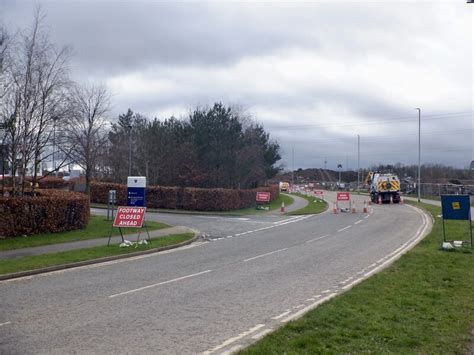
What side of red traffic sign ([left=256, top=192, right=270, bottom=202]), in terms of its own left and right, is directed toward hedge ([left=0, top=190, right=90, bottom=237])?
front

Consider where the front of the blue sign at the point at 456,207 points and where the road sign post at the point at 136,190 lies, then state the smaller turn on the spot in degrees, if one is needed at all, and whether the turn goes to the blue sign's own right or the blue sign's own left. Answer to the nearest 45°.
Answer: approximately 90° to the blue sign's own right

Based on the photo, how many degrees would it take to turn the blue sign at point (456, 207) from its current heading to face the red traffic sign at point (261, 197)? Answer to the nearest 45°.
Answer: approximately 135° to its right

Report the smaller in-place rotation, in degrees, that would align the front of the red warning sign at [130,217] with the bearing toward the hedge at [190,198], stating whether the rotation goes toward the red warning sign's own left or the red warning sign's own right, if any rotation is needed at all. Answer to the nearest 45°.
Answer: approximately 180°

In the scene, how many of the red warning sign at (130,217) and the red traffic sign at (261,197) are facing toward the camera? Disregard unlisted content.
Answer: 2

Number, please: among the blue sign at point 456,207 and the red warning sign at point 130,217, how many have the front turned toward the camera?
2

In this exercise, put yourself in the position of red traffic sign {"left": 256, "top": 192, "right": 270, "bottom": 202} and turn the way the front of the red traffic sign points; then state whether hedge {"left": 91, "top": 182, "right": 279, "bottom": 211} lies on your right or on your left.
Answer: on your right

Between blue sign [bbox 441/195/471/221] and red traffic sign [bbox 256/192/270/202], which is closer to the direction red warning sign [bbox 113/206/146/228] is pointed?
the blue sign

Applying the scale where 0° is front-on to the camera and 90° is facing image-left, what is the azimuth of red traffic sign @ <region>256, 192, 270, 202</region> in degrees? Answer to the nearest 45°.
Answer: approximately 0°

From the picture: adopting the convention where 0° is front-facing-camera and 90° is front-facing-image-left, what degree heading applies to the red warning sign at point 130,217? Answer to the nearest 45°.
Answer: approximately 0°
